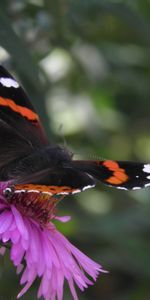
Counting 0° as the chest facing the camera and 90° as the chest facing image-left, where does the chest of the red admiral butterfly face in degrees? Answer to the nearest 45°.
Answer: approximately 225°
